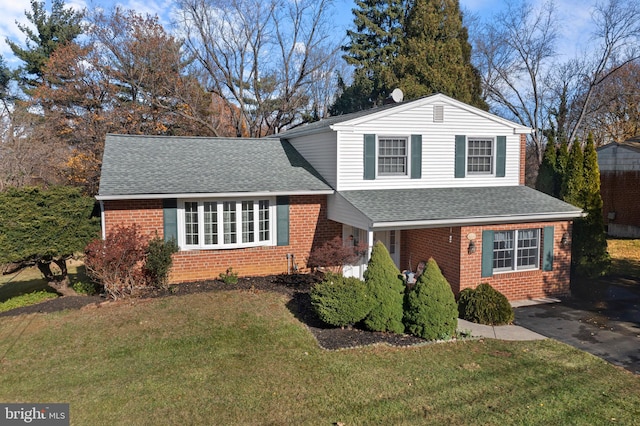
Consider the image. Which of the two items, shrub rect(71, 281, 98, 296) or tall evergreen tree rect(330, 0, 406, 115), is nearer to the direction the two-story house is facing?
the shrub

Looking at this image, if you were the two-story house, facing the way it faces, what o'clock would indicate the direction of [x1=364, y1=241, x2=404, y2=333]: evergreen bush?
The evergreen bush is roughly at 12 o'clock from the two-story house.

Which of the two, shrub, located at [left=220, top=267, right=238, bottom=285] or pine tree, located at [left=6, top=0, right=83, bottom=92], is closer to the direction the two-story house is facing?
the shrub

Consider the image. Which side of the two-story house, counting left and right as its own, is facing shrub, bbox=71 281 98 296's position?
right

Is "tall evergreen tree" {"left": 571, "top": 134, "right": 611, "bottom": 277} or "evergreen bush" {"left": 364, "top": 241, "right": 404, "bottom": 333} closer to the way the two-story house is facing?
the evergreen bush

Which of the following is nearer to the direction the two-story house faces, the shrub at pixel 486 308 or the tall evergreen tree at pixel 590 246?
the shrub

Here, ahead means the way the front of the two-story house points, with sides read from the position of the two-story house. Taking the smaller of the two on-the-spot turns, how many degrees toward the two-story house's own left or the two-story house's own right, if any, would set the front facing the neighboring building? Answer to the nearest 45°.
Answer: approximately 135° to the two-story house's own left

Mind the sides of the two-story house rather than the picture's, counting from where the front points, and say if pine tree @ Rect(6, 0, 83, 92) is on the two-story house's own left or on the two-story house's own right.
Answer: on the two-story house's own right

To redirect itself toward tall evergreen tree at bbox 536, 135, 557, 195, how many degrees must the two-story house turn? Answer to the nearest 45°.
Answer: approximately 135° to its left

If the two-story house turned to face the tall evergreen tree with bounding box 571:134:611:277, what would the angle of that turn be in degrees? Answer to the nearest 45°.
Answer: approximately 90° to its left

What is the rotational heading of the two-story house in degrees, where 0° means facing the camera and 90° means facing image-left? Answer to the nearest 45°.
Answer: approximately 0°

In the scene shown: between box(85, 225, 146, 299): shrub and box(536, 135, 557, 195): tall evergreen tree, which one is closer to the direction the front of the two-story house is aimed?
the shrub

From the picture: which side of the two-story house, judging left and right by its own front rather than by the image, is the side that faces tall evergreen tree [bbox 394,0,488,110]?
back
